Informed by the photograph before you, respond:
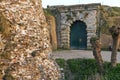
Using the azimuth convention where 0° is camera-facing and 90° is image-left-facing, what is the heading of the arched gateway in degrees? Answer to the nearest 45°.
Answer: approximately 0°
